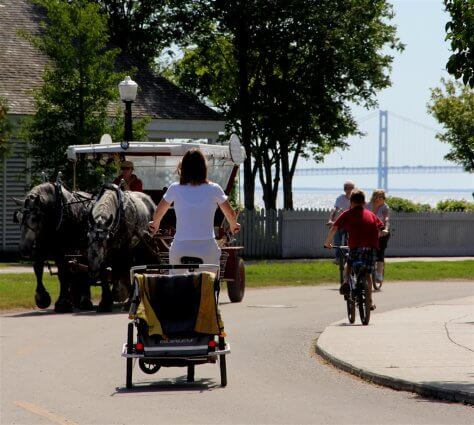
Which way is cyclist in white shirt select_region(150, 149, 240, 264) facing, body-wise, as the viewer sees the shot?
away from the camera

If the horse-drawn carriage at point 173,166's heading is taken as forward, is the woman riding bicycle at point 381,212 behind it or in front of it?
behind

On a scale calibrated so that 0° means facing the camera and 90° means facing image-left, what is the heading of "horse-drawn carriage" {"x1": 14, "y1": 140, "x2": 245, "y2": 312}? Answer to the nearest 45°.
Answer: approximately 45°

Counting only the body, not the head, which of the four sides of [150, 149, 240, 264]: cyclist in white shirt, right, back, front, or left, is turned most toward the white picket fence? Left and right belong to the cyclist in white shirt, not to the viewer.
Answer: front

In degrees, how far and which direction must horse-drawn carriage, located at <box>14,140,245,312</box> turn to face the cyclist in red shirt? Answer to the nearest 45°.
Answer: approximately 90° to its left

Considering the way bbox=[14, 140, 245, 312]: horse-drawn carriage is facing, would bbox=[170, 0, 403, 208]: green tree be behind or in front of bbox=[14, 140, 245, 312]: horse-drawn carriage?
behind

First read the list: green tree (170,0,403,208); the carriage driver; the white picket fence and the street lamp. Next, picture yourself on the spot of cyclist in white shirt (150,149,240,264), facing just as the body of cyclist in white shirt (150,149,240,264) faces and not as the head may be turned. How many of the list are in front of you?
4

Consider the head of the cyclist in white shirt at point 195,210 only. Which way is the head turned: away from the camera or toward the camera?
away from the camera

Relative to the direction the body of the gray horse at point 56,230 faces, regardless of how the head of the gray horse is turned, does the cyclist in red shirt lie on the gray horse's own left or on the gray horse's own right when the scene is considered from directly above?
on the gray horse's own left
